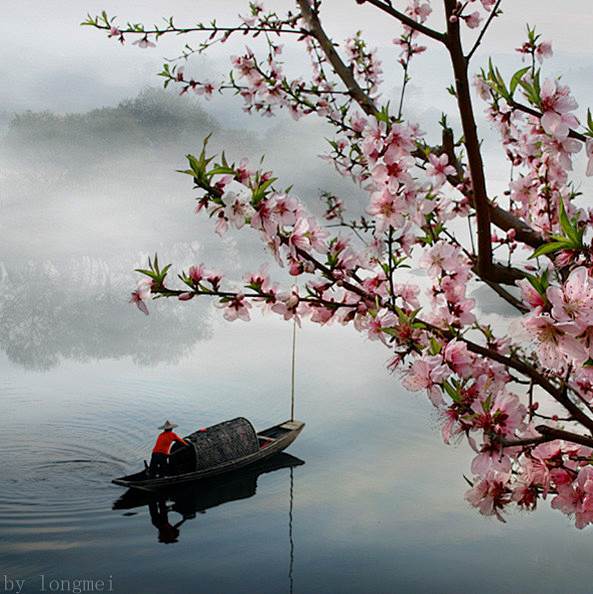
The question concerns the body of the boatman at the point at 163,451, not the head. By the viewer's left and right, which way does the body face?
facing away from the viewer and to the right of the viewer
